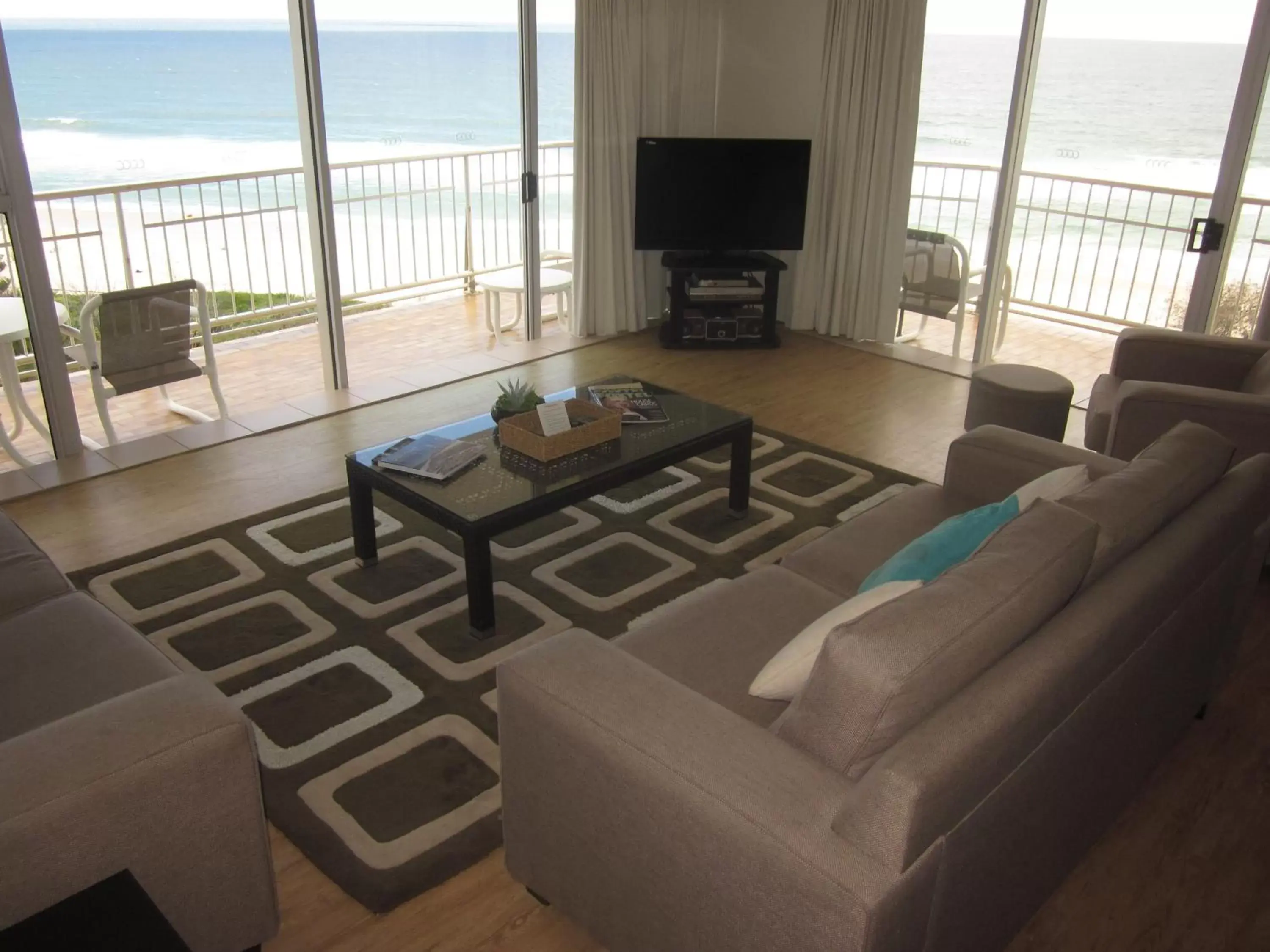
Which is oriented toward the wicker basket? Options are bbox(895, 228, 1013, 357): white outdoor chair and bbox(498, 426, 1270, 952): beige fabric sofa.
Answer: the beige fabric sofa

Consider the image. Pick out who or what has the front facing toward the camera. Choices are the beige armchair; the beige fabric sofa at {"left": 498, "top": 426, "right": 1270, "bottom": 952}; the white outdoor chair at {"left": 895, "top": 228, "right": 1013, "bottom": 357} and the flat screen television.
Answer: the flat screen television

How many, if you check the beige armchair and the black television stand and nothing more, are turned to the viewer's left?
1

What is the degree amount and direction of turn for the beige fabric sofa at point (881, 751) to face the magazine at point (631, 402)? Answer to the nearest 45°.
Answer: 0° — it already faces it

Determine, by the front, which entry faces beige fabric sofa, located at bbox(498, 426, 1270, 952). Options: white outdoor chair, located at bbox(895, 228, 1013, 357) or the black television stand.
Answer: the black television stand

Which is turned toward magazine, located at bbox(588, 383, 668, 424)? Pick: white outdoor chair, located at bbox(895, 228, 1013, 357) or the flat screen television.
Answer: the flat screen television

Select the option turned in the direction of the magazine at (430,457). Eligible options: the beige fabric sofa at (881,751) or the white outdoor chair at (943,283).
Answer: the beige fabric sofa

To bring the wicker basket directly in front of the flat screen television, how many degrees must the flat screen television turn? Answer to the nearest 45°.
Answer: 0° — it already faces it

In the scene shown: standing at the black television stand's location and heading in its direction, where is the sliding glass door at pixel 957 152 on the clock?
The sliding glass door is roughly at 9 o'clock from the black television stand.

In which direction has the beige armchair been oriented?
to the viewer's left
